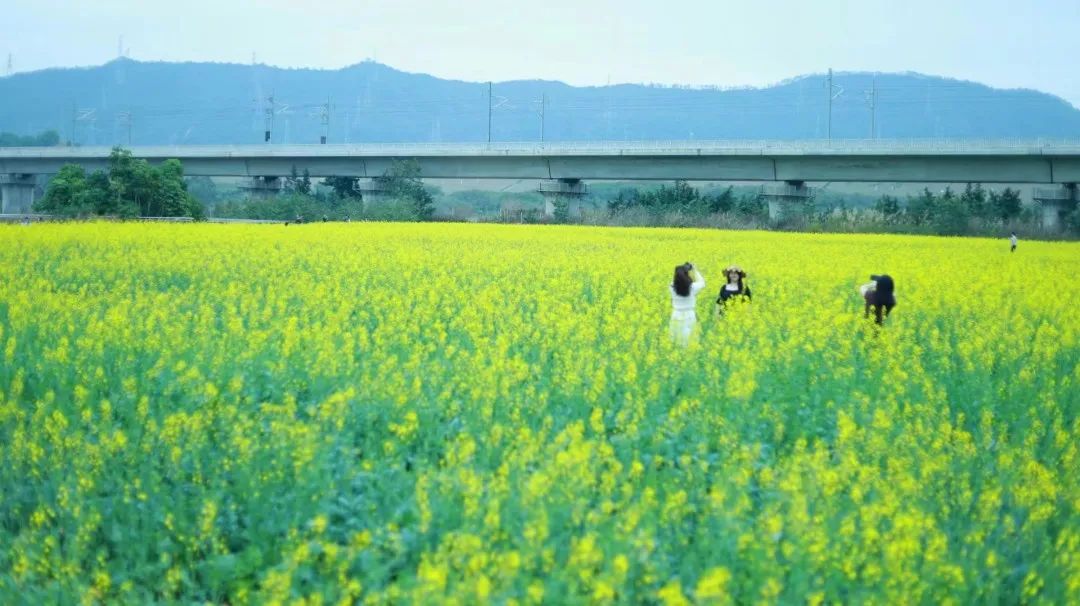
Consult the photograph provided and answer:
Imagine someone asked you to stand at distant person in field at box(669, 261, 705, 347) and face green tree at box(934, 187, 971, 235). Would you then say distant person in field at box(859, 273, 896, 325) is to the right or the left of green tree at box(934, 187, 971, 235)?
right

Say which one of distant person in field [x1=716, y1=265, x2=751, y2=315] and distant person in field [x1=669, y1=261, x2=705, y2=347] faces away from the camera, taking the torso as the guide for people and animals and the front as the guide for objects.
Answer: distant person in field [x1=669, y1=261, x2=705, y2=347]

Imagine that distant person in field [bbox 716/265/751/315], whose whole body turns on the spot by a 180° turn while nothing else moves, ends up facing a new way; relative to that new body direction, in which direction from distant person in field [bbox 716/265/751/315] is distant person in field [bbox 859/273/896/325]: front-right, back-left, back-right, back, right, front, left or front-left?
right

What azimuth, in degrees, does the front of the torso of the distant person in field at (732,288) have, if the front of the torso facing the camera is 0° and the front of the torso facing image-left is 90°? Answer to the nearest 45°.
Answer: approximately 0°

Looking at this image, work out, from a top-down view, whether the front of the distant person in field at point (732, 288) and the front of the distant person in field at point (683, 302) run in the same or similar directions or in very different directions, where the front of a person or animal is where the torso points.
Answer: very different directions

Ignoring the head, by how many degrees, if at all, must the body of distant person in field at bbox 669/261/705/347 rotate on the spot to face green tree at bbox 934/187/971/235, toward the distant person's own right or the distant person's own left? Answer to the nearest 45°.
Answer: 0° — they already face it

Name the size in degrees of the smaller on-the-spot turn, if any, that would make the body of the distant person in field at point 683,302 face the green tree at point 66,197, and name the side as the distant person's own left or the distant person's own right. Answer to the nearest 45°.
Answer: approximately 45° to the distant person's own left

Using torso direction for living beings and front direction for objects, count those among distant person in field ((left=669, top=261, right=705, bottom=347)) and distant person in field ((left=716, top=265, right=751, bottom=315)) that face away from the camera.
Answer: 1

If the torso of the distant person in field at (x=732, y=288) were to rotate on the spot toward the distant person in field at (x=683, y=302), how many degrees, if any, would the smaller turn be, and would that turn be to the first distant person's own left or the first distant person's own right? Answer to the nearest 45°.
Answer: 0° — they already face them

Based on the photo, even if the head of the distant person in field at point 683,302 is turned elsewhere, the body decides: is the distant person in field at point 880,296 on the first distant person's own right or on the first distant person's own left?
on the first distant person's own right

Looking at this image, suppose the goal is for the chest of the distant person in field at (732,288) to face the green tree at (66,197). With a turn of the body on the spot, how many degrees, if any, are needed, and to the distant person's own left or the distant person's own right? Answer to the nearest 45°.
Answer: approximately 135° to the distant person's own right

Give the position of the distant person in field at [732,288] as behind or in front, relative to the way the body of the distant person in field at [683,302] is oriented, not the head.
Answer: in front

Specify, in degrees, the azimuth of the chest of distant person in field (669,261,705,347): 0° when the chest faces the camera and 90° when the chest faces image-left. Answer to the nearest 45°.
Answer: approximately 180°

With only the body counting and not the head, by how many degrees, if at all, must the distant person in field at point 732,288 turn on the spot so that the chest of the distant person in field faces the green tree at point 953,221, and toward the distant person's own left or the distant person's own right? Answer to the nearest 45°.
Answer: approximately 180°
